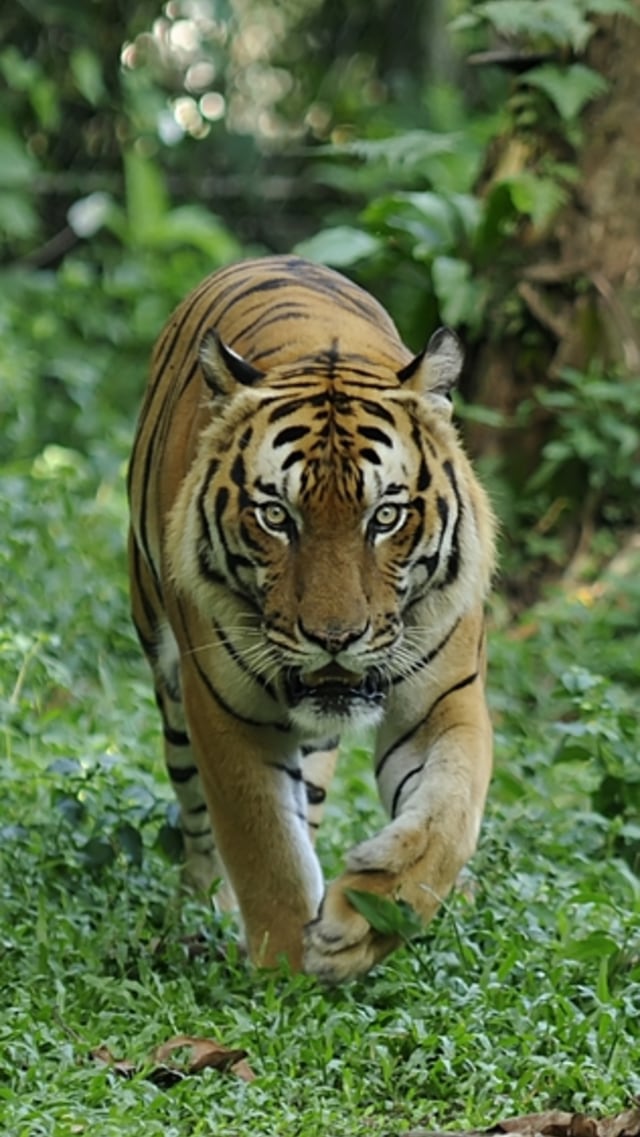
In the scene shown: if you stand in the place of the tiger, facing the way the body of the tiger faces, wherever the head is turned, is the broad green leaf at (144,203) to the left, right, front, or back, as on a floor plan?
back

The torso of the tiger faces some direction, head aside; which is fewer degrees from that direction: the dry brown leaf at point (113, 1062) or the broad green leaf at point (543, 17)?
the dry brown leaf

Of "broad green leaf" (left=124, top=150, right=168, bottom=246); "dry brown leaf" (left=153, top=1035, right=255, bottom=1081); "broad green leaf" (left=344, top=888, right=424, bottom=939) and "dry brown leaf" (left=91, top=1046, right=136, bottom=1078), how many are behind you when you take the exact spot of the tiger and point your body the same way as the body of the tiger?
1

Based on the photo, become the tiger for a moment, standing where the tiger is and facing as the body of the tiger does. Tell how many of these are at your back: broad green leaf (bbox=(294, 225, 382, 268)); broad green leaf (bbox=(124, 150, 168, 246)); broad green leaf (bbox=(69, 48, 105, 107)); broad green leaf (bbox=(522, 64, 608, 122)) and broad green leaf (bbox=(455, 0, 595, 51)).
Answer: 5

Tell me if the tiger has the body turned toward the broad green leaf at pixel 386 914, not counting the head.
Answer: yes

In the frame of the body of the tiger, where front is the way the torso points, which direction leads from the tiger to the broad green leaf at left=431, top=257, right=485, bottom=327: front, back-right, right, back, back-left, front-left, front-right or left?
back

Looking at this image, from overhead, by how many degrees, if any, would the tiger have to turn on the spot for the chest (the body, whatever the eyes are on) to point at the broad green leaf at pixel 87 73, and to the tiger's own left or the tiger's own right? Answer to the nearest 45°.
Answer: approximately 180°

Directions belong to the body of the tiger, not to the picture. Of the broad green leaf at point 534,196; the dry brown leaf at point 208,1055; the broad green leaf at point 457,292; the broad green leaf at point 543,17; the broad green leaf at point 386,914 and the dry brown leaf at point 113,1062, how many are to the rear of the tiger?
3

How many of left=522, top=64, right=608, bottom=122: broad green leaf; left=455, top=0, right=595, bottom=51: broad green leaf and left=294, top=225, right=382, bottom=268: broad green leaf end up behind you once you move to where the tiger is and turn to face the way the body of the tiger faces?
3

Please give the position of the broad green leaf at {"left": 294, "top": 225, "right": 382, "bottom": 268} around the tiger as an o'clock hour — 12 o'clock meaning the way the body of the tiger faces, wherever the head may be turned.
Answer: The broad green leaf is roughly at 6 o'clock from the tiger.

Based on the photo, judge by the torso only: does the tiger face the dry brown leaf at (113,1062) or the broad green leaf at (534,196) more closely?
the dry brown leaf

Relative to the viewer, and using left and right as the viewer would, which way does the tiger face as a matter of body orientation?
facing the viewer

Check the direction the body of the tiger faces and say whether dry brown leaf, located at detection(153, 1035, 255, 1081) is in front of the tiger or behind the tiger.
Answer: in front

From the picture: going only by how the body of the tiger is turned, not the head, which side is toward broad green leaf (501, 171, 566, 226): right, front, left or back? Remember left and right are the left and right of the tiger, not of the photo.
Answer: back
